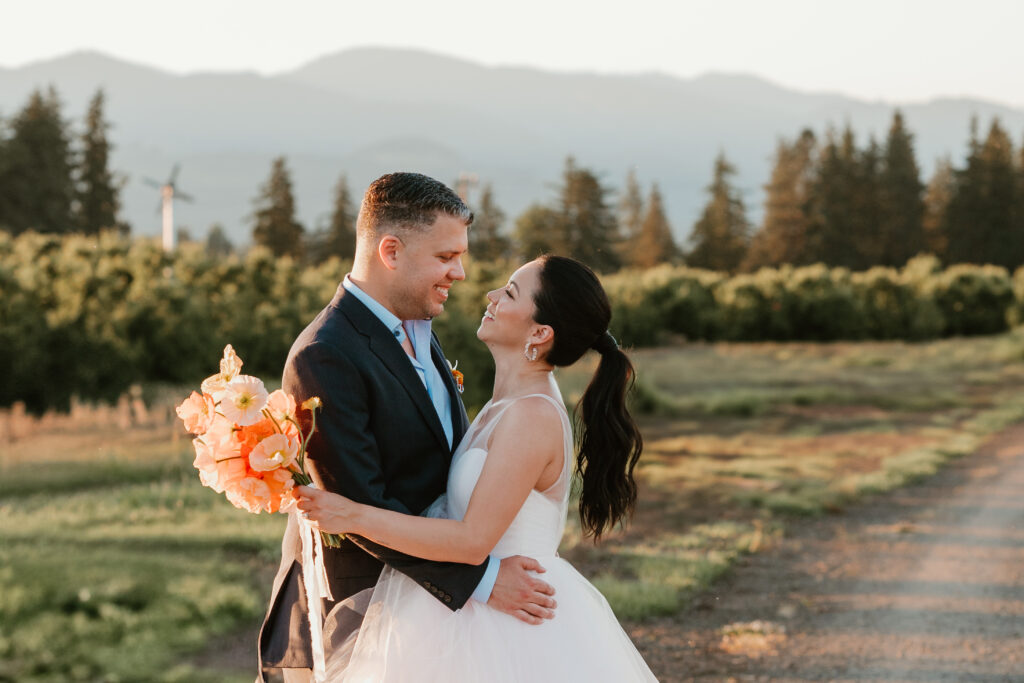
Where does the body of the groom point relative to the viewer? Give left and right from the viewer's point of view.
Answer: facing the viewer and to the right of the viewer

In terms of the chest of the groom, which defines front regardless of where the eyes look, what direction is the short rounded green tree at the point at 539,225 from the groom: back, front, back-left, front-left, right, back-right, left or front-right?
back-left

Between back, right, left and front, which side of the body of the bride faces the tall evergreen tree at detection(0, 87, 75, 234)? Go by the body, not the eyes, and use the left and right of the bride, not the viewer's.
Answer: right

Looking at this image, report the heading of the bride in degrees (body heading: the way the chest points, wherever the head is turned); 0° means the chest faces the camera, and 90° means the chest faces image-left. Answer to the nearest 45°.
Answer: approximately 90°

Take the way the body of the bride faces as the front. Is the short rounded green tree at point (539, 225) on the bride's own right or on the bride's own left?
on the bride's own right

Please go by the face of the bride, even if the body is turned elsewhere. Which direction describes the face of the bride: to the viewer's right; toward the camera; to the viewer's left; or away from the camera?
to the viewer's left
